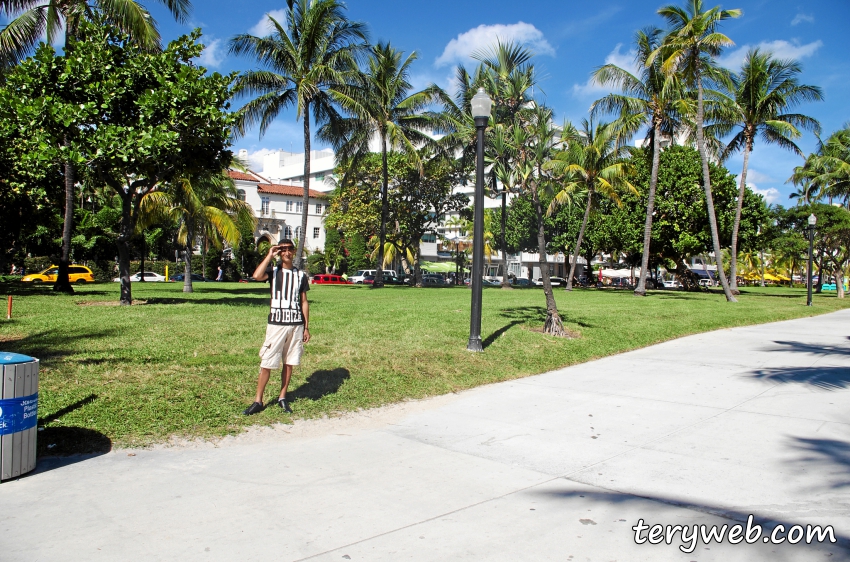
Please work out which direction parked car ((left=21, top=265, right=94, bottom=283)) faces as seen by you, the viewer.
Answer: facing to the left of the viewer

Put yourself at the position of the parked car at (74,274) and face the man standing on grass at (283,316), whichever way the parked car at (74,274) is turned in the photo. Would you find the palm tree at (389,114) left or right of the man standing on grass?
left

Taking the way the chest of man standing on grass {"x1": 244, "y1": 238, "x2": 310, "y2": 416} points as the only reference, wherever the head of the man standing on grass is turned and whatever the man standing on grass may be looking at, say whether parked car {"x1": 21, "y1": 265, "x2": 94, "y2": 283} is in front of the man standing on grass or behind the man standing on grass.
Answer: behind

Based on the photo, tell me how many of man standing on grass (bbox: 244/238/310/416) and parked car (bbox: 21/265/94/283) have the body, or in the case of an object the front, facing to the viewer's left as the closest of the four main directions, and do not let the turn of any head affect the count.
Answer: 1

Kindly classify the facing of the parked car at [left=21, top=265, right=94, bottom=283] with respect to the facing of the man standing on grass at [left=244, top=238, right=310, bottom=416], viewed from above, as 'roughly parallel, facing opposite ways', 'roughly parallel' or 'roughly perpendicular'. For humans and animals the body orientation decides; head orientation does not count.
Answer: roughly perpendicular

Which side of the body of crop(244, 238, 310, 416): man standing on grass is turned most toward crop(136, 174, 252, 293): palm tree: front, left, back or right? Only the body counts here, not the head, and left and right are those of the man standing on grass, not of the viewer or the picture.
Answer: back

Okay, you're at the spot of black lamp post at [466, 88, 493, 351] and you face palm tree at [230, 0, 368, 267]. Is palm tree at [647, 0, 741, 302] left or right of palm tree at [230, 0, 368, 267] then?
right

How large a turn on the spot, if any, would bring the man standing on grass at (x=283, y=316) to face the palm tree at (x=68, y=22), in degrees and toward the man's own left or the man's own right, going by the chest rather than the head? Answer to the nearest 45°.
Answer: approximately 135° to the man's own right

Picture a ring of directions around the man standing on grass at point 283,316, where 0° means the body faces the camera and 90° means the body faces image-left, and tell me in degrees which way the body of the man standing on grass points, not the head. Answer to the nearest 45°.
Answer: approximately 0°

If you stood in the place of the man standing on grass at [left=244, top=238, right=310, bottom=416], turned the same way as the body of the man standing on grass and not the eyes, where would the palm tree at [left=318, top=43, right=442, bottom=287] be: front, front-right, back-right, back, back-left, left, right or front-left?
back
